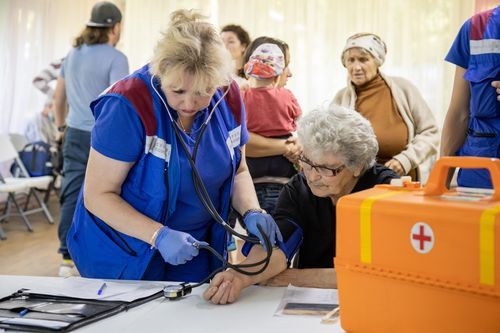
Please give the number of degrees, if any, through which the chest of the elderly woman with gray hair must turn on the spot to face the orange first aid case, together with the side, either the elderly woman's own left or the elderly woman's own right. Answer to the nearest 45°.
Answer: approximately 45° to the elderly woman's own left

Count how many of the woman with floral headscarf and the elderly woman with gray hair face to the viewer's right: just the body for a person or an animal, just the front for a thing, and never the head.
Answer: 0

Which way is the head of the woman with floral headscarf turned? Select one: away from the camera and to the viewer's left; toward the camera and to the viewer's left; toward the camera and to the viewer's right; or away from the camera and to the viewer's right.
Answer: toward the camera and to the viewer's left

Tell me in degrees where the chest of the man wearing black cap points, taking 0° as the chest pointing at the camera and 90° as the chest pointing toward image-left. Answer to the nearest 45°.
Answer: approximately 225°

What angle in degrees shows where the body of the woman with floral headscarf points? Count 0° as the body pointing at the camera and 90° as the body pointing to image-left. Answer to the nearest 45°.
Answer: approximately 45°

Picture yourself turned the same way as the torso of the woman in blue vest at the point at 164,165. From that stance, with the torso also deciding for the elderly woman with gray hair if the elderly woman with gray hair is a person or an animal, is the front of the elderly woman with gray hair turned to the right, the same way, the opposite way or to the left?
to the right

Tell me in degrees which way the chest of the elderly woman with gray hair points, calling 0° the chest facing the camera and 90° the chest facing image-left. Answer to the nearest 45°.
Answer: approximately 45°

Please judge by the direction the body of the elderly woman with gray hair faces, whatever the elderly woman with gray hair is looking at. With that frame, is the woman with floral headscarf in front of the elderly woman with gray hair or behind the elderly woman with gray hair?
behind

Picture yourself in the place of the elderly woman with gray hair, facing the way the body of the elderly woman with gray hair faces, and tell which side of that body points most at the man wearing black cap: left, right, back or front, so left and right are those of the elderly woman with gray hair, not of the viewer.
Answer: right

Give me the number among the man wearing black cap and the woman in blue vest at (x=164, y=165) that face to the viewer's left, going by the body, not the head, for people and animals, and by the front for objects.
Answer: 0
